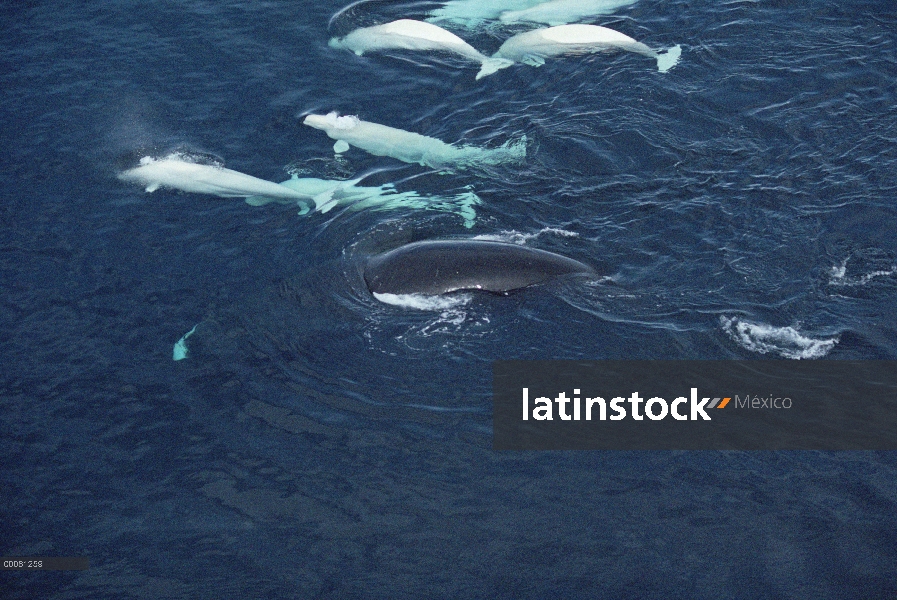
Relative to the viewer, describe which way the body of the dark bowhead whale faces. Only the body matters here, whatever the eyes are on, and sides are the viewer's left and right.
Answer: facing to the left of the viewer

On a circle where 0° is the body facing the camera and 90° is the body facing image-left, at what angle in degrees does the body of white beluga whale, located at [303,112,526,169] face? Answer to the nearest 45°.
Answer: approximately 90°

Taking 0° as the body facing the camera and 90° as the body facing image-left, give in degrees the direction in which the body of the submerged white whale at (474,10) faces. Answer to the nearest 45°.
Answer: approximately 90°

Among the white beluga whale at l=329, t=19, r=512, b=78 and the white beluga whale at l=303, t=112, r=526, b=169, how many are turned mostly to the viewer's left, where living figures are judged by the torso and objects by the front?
2

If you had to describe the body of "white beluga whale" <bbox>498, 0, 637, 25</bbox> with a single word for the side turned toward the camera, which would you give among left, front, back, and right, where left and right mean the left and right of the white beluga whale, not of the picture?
left

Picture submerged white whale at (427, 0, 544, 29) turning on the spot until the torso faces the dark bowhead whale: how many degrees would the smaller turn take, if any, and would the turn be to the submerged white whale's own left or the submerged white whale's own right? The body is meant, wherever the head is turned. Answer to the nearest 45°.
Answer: approximately 90° to the submerged white whale's own left

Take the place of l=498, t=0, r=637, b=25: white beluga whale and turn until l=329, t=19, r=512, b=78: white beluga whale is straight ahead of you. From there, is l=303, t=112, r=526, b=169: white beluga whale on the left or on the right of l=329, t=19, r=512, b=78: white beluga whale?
left

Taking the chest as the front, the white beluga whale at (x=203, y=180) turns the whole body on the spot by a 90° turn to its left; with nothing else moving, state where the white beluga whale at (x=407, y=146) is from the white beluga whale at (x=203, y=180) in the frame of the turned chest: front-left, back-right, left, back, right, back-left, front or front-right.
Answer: left

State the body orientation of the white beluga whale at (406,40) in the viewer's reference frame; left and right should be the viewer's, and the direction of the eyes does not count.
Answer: facing to the left of the viewer

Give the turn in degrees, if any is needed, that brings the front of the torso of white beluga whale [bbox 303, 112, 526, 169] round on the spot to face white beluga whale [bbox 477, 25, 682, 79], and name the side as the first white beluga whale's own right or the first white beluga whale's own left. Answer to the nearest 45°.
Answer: approximately 135° to the first white beluga whale's own right

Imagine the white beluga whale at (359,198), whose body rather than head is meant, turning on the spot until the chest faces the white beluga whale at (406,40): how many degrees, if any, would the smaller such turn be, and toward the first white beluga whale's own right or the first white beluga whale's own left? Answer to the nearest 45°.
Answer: approximately 90° to the first white beluga whale's own right

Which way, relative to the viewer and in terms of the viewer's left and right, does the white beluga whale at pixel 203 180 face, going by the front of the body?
facing to the left of the viewer

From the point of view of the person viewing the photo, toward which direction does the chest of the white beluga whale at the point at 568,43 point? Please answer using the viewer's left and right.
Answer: facing to the left of the viewer

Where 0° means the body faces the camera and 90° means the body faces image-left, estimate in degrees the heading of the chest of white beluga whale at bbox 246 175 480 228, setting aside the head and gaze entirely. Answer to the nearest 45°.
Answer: approximately 90°
